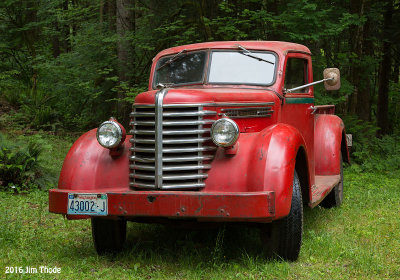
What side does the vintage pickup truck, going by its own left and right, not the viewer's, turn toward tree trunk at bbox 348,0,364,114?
back

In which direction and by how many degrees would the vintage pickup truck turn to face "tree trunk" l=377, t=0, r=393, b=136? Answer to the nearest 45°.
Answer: approximately 180°

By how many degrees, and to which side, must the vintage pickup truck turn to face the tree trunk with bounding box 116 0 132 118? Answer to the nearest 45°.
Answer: approximately 135° to its right

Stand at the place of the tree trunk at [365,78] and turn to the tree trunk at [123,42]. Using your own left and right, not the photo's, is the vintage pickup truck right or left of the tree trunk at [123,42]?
left

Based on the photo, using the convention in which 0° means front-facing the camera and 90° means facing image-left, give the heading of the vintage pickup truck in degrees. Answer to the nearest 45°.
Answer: approximately 45°

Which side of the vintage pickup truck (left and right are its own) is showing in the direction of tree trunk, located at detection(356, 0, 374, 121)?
back
